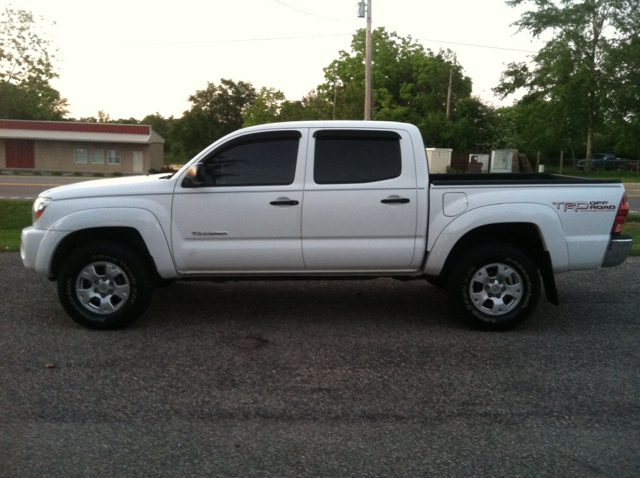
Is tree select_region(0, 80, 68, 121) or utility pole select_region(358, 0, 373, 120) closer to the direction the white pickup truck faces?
the tree

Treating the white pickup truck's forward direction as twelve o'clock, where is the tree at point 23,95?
The tree is roughly at 2 o'clock from the white pickup truck.

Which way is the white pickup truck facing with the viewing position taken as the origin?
facing to the left of the viewer

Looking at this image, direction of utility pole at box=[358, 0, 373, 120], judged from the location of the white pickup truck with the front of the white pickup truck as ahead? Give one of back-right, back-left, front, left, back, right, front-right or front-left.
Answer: right
